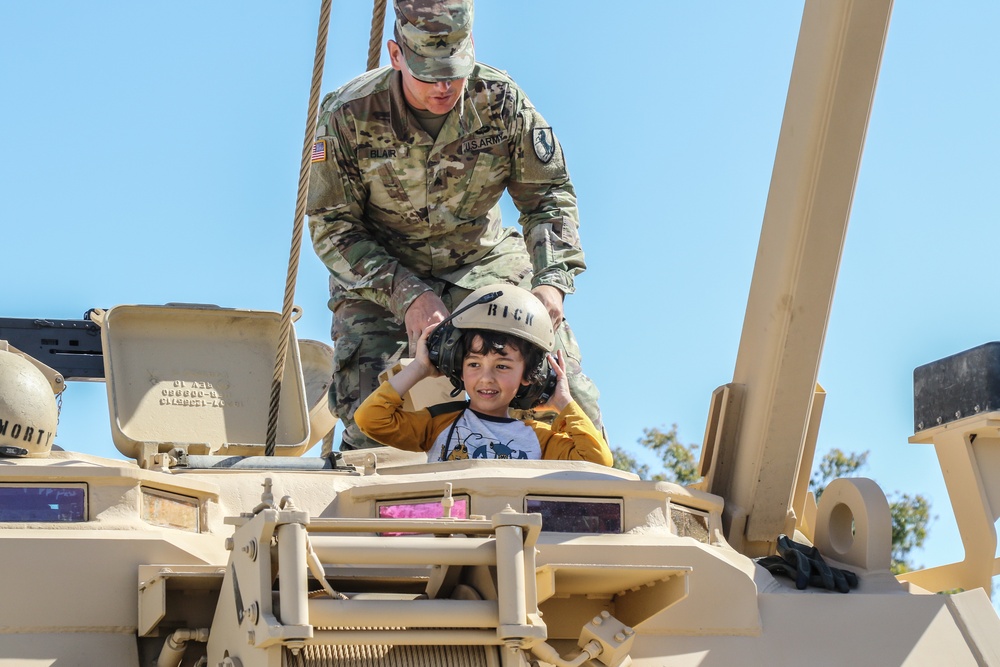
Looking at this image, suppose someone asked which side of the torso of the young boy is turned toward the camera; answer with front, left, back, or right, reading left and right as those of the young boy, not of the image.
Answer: front

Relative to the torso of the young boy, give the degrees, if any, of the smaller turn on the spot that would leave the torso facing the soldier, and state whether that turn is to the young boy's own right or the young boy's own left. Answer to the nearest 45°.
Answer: approximately 180°

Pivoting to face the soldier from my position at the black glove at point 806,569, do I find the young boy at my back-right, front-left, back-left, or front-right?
front-left

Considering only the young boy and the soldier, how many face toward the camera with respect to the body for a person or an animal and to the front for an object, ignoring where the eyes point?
2

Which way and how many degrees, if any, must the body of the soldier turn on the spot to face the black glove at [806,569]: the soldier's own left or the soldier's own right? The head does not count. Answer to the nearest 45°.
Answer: approximately 45° to the soldier's own left

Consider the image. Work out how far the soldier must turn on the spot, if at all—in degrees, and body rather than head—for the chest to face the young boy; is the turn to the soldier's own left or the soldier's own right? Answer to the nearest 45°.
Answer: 0° — they already face them

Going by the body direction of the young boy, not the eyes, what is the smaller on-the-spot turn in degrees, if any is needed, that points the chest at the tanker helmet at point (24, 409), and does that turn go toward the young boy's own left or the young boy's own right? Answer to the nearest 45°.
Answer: approximately 90° to the young boy's own right

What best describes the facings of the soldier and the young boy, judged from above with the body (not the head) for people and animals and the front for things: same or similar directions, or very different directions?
same or similar directions

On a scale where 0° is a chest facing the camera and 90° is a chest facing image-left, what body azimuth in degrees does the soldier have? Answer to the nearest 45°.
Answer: approximately 0°

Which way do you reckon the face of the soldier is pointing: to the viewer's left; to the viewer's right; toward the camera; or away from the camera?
toward the camera

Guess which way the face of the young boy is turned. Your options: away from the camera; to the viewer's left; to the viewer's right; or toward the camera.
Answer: toward the camera
